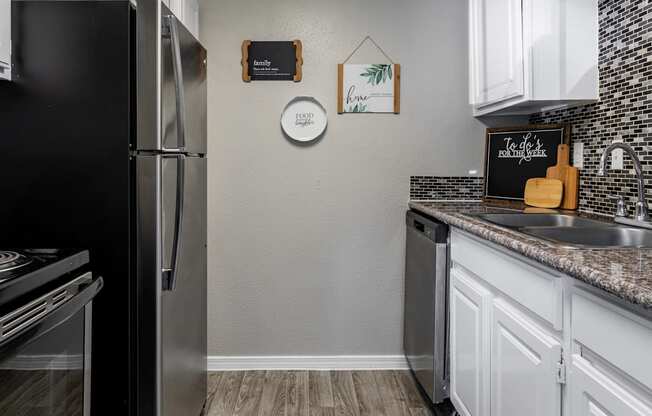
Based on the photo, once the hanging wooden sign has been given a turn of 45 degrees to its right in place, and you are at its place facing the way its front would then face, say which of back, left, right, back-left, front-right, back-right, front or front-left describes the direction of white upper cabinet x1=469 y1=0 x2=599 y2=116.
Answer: left

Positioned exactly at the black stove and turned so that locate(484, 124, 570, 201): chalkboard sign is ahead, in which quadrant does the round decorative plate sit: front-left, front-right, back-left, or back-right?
front-left

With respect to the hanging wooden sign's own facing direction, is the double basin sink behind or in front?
in front

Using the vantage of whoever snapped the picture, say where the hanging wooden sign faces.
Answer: facing the viewer

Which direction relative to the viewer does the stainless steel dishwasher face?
to the viewer's left

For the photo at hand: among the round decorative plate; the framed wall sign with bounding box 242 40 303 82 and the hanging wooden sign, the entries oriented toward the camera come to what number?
3

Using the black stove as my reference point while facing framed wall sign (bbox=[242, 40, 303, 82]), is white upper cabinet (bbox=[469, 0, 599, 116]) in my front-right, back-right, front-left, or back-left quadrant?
front-right

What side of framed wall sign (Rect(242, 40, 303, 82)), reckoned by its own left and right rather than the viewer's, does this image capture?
front

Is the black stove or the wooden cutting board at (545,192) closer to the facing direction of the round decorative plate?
the black stove

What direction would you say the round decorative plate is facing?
toward the camera

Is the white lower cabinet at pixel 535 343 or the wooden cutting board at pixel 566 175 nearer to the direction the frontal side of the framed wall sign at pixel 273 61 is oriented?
the white lower cabinet

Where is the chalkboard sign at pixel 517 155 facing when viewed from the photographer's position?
facing the viewer and to the left of the viewer

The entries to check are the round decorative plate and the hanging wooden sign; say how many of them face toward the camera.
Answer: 2
